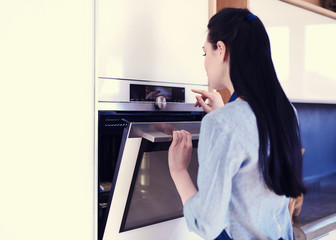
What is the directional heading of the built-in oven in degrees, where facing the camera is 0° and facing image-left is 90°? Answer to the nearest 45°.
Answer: approximately 315°

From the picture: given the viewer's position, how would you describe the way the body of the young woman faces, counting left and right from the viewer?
facing away from the viewer and to the left of the viewer

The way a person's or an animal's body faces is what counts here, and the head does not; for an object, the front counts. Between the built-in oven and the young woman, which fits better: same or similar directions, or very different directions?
very different directions
